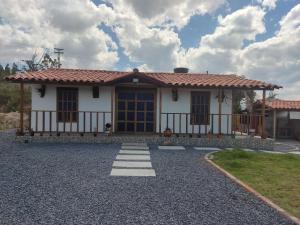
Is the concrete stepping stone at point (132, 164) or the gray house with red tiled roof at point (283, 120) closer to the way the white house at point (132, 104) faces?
the concrete stepping stone

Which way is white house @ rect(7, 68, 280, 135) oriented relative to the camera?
toward the camera

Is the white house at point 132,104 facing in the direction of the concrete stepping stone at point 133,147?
yes

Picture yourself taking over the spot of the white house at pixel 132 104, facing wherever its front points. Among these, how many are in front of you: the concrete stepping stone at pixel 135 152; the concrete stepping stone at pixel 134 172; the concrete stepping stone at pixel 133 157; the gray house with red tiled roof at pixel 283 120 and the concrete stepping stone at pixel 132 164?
4

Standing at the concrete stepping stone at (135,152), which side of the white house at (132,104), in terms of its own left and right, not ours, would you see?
front

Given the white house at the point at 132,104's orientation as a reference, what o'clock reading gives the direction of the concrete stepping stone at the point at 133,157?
The concrete stepping stone is roughly at 12 o'clock from the white house.

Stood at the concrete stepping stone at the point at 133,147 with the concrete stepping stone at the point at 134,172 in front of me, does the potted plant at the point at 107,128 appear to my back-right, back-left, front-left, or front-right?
back-right

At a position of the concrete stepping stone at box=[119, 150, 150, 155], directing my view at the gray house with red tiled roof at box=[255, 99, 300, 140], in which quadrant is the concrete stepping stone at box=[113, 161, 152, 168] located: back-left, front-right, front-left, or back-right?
back-right

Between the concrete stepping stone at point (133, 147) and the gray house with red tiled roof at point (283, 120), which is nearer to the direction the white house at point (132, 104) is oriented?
the concrete stepping stone

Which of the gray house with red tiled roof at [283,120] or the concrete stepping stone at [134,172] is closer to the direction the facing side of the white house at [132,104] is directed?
the concrete stepping stone

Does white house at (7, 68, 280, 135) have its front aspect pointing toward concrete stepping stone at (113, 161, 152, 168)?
yes

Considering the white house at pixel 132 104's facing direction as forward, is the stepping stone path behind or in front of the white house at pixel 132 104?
in front

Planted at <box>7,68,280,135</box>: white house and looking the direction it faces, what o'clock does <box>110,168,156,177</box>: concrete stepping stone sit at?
The concrete stepping stone is roughly at 12 o'clock from the white house.

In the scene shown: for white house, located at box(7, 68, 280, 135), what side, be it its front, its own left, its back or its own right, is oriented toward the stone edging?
front
